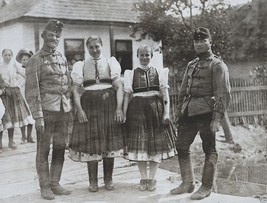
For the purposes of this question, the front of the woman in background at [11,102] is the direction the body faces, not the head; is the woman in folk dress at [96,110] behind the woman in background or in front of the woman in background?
in front

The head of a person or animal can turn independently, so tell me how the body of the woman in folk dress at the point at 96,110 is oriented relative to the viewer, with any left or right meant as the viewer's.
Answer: facing the viewer

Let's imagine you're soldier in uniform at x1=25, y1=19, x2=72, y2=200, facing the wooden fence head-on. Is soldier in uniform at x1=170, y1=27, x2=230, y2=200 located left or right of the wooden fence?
right

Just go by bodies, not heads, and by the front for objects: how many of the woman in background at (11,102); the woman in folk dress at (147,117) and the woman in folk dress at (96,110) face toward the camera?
3

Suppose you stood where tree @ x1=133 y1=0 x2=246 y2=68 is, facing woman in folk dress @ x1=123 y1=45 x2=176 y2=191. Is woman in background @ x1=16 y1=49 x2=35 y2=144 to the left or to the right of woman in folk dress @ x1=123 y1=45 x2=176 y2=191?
right

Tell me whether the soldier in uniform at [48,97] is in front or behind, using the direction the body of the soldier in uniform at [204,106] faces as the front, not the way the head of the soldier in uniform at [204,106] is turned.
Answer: in front

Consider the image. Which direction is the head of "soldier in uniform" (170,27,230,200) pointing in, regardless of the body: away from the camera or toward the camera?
toward the camera

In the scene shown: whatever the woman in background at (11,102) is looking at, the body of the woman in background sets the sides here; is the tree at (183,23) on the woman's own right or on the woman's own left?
on the woman's own left

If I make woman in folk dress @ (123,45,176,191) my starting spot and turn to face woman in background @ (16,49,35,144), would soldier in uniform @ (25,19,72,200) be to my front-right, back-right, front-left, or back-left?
front-left

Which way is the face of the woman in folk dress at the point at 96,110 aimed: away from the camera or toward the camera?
toward the camera

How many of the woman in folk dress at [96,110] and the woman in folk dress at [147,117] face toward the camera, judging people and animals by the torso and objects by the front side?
2

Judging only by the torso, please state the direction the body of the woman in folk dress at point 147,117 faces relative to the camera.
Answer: toward the camera

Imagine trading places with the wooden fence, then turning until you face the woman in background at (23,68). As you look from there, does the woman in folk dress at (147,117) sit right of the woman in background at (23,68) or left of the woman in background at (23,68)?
left

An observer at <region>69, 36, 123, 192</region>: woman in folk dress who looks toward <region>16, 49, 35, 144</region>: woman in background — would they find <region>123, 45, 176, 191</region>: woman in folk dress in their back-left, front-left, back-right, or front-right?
back-right
